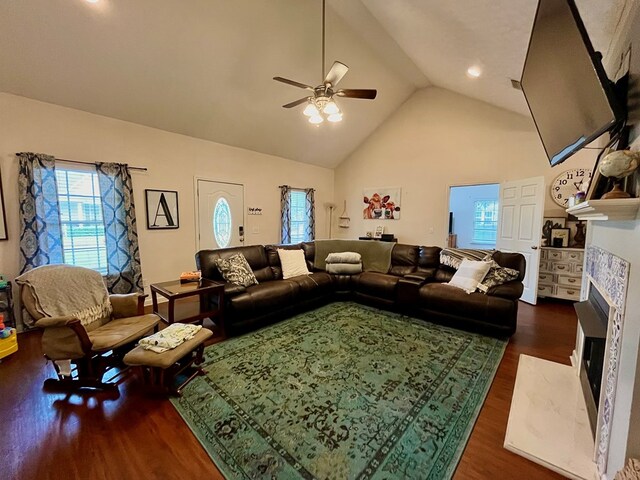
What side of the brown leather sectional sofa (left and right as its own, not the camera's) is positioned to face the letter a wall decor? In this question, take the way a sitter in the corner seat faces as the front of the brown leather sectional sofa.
right

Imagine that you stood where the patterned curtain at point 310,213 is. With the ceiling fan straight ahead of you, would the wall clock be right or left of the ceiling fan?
left

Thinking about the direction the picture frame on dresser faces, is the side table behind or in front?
in front

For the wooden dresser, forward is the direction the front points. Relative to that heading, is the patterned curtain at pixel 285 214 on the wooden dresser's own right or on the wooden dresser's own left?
on the wooden dresser's own right

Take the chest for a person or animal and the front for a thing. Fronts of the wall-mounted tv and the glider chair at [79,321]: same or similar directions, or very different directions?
very different directions

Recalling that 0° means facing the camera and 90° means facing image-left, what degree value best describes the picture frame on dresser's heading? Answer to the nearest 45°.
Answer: approximately 0°

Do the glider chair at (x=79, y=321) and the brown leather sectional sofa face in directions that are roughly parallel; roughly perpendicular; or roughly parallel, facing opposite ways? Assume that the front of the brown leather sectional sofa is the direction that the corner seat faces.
roughly perpendicular

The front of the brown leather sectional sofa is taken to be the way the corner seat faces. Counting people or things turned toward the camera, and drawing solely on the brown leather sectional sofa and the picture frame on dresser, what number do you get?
2

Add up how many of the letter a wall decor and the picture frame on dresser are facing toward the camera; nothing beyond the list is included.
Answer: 2

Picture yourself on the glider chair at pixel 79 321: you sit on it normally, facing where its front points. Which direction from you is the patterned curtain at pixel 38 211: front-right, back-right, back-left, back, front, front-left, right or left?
back-left
